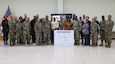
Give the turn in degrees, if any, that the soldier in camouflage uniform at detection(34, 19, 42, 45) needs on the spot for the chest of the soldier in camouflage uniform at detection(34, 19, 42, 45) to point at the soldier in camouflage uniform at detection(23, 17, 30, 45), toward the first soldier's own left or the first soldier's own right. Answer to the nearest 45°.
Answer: approximately 90° to the first soldier's own right

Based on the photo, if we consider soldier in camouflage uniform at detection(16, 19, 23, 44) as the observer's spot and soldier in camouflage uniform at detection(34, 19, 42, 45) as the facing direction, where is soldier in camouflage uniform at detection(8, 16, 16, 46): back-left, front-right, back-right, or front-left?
back-right

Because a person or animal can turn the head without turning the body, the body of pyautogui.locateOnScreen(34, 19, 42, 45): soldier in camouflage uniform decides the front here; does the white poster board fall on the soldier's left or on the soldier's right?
on the soldier's left

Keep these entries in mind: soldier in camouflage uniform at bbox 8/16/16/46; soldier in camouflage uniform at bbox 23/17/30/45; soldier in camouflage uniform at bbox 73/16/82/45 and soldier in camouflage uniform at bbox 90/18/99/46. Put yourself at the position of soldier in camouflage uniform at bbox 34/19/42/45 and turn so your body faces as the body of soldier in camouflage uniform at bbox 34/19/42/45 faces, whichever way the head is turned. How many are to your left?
2

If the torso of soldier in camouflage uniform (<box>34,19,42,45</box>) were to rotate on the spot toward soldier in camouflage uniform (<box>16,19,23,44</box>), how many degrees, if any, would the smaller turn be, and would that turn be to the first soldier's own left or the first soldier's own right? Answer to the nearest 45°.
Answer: approximately 90° to the first soldier's own right

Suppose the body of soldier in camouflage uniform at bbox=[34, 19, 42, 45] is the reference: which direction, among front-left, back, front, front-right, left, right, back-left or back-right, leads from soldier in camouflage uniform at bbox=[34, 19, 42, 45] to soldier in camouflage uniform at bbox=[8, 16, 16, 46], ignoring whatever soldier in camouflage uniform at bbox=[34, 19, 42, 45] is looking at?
right

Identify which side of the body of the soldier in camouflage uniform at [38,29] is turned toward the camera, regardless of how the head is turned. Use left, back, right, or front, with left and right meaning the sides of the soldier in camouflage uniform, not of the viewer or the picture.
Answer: front

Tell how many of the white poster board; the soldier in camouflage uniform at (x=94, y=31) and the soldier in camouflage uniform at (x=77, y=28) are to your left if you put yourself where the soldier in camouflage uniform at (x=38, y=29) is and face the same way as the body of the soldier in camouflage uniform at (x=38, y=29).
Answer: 3

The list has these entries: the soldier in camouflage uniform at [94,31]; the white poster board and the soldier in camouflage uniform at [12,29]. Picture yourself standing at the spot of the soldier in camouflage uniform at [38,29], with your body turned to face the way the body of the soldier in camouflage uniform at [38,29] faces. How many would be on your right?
1

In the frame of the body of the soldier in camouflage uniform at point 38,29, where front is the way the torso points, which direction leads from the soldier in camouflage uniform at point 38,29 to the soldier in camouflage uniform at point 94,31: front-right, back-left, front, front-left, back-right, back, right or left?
left

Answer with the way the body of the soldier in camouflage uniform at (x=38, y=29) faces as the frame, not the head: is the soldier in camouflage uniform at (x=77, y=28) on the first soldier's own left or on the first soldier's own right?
on the first soldier's own left

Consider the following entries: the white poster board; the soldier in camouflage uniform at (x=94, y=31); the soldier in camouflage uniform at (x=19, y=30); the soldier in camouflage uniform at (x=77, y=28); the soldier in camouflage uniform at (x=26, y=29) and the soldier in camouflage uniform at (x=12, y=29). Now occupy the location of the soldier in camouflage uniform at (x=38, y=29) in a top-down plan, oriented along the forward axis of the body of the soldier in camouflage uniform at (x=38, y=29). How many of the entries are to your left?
3
